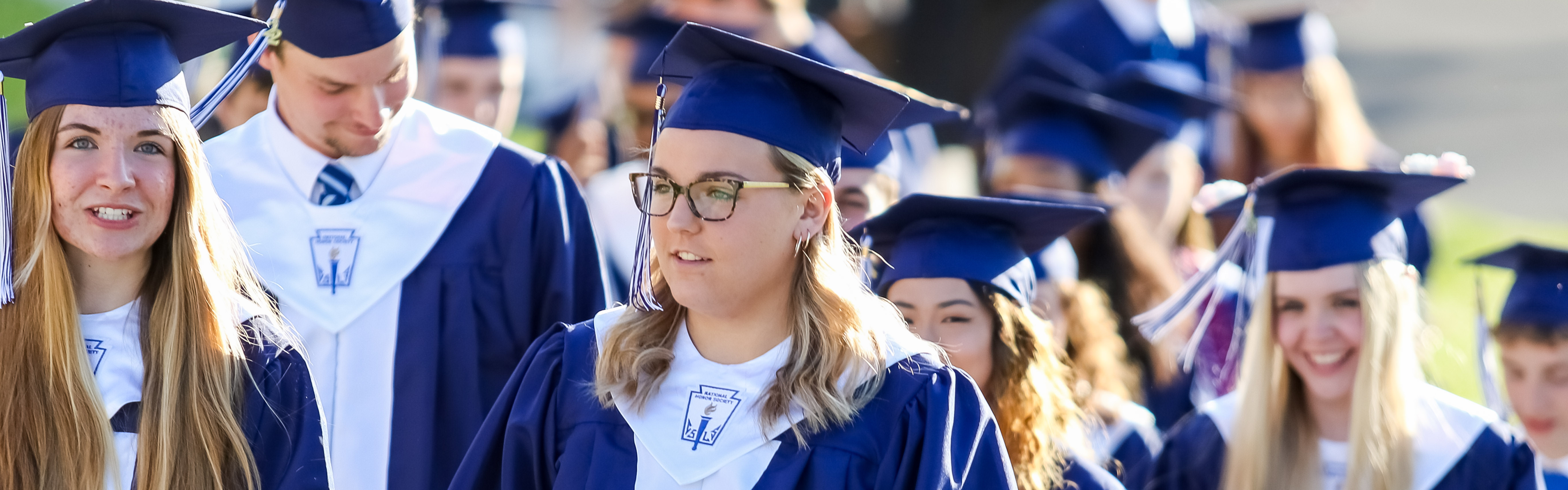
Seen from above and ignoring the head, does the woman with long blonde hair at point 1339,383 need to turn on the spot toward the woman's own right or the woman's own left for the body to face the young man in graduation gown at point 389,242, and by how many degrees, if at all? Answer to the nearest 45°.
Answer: approximately 45° to the woman's own right

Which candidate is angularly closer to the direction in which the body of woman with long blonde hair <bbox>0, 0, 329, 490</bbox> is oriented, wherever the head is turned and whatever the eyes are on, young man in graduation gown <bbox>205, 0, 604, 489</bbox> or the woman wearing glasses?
the woman wearing glasses

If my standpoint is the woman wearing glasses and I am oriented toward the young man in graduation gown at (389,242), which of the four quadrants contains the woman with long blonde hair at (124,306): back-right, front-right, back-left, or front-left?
front-left

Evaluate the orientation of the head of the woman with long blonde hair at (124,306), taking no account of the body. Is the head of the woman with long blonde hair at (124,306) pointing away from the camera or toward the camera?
toward the camera

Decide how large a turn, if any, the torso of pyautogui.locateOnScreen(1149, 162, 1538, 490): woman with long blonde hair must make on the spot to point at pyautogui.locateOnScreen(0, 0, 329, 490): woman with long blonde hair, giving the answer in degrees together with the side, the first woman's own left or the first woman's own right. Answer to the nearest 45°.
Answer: approximately 45° to the first woman's own right

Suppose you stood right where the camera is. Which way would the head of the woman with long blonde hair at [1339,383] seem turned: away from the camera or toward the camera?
toward the camera

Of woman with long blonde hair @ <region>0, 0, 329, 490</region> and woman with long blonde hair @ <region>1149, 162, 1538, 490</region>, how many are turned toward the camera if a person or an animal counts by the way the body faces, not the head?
2

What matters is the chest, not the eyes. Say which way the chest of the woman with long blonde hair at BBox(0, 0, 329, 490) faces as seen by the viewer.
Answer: toward the camera

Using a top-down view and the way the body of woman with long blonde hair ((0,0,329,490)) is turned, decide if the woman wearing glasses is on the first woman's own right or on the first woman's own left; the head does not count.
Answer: on the first woman's own left

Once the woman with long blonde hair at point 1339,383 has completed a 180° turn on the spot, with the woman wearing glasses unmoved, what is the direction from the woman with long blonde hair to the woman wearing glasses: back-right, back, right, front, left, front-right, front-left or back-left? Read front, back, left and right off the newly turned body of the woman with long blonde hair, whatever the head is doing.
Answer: back-left

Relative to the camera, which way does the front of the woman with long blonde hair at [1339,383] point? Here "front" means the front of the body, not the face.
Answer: toward the camera
